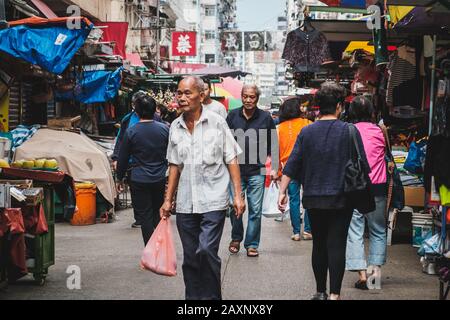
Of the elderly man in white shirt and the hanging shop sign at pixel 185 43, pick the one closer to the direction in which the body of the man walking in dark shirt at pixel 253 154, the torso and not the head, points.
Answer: the elderly man in white shirt

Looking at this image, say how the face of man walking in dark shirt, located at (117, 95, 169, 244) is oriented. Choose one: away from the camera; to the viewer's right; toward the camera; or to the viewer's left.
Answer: away from the camera

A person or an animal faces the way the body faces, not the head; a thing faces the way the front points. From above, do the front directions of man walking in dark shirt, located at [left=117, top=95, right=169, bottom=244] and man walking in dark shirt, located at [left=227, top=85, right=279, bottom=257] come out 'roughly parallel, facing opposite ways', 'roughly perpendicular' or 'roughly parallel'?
roughly parallel, facing opposite ways

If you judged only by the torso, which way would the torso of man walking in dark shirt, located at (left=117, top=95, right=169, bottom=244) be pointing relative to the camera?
away from the camera

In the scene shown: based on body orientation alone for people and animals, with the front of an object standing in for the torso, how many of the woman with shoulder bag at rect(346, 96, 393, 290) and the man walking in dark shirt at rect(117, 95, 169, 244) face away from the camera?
2

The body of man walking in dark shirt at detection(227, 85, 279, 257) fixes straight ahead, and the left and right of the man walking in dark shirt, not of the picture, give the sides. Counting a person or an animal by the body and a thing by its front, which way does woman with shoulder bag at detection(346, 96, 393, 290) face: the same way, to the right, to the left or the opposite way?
the opposite way

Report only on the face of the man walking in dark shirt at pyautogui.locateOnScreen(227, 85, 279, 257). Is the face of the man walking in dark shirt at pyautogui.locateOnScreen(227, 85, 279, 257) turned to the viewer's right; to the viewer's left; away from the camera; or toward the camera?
toward the camera

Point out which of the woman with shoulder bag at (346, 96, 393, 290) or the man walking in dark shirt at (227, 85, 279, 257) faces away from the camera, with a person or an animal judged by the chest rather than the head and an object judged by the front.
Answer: the woman with shoulder bag

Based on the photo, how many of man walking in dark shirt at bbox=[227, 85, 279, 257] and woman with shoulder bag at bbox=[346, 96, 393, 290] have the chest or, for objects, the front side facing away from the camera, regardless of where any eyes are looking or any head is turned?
1

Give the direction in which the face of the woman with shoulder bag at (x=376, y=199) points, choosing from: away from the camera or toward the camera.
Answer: away from the camera

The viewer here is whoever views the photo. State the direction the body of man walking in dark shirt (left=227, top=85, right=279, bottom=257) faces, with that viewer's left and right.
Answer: facing the viewer

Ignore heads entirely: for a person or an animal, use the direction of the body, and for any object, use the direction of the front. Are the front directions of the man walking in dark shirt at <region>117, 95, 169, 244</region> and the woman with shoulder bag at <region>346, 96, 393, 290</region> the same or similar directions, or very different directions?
same or similar directions

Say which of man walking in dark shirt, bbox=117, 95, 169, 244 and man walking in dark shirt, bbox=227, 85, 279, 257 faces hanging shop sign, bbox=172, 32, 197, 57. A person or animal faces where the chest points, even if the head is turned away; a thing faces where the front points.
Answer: man walking in dark shirt, bbox=117, 95, 169, 244

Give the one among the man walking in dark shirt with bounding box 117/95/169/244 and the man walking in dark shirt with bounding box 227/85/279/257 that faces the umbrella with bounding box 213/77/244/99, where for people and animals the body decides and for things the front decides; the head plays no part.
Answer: the man walking in dark shirt with bounding box 117/95/169/244

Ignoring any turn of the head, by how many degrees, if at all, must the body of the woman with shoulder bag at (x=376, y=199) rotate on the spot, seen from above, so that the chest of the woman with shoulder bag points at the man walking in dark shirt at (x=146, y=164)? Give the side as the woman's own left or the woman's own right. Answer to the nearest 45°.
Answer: approximately 90° to the woman's own left

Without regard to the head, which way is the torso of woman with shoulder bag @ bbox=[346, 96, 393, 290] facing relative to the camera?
away from the camera
